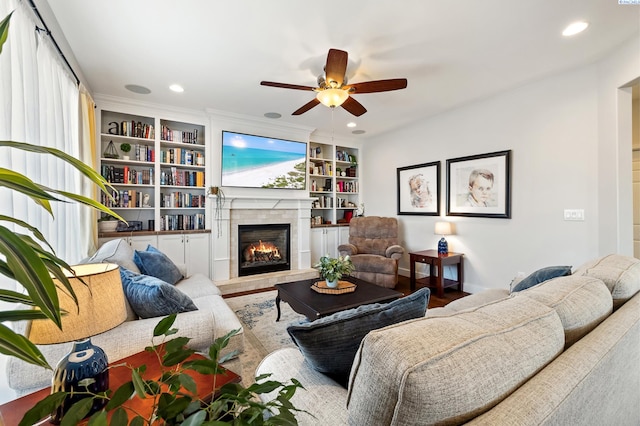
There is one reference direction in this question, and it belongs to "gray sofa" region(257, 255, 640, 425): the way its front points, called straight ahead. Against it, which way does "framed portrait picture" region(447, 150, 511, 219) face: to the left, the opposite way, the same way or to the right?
to the left

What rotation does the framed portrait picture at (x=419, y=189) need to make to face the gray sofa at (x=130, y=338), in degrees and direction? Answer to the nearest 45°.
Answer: approximately 45° to its left

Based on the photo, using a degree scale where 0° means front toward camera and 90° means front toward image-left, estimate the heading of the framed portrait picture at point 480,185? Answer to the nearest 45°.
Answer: approximately 45°

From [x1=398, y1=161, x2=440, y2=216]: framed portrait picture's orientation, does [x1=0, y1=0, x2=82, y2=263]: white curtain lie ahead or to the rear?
ahead

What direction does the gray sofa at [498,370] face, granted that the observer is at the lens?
facing away from the viewer and to the left of the viewer

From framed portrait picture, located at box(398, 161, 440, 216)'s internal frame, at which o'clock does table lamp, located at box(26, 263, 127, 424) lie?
The table lamp is roughly at 11 o'clock from the framed portrait picture.

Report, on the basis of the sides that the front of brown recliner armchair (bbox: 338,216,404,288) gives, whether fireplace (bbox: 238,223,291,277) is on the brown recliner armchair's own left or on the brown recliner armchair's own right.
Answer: on the brown recliner armchair's own right

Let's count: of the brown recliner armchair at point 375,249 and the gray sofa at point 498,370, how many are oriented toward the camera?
1

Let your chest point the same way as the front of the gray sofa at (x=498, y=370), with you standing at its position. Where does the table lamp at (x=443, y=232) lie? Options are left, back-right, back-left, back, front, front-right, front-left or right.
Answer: front-right
